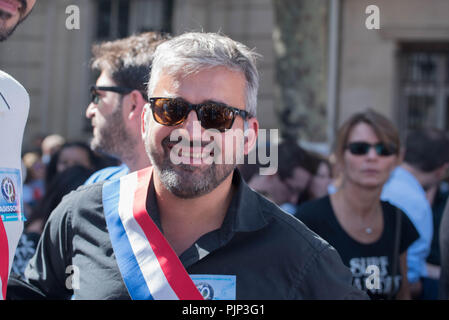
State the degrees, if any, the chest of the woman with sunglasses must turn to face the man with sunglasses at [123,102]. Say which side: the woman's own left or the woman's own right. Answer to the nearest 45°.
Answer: approximately 45° to the woman's own right

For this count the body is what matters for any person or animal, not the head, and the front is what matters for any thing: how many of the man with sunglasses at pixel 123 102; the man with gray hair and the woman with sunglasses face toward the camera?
2

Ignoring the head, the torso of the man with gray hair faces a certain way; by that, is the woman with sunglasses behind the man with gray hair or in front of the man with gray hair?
behind

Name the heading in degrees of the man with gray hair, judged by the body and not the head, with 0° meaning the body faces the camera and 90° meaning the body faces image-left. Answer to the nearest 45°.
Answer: approximately 0°

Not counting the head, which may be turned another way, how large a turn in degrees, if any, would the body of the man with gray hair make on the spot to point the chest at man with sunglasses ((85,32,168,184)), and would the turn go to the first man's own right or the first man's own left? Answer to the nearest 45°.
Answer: approximately 180°

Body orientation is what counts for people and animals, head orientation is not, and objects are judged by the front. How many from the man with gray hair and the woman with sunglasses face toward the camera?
2
